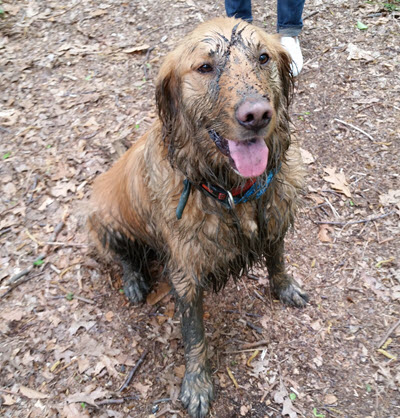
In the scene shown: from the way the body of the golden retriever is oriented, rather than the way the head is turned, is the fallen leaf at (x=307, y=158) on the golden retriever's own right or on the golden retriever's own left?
on the golden retriever's own left

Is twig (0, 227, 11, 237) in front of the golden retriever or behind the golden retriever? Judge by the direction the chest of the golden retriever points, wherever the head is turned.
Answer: behind

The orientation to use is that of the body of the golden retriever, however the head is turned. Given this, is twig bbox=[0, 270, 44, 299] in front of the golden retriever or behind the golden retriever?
behind

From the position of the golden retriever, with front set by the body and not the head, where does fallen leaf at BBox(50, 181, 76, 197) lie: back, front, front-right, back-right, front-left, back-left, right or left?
back

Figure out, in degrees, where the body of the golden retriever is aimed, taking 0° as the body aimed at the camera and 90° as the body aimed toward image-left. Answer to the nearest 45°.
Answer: approximately 315°

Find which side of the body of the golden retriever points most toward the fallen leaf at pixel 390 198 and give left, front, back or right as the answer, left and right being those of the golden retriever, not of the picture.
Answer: left
